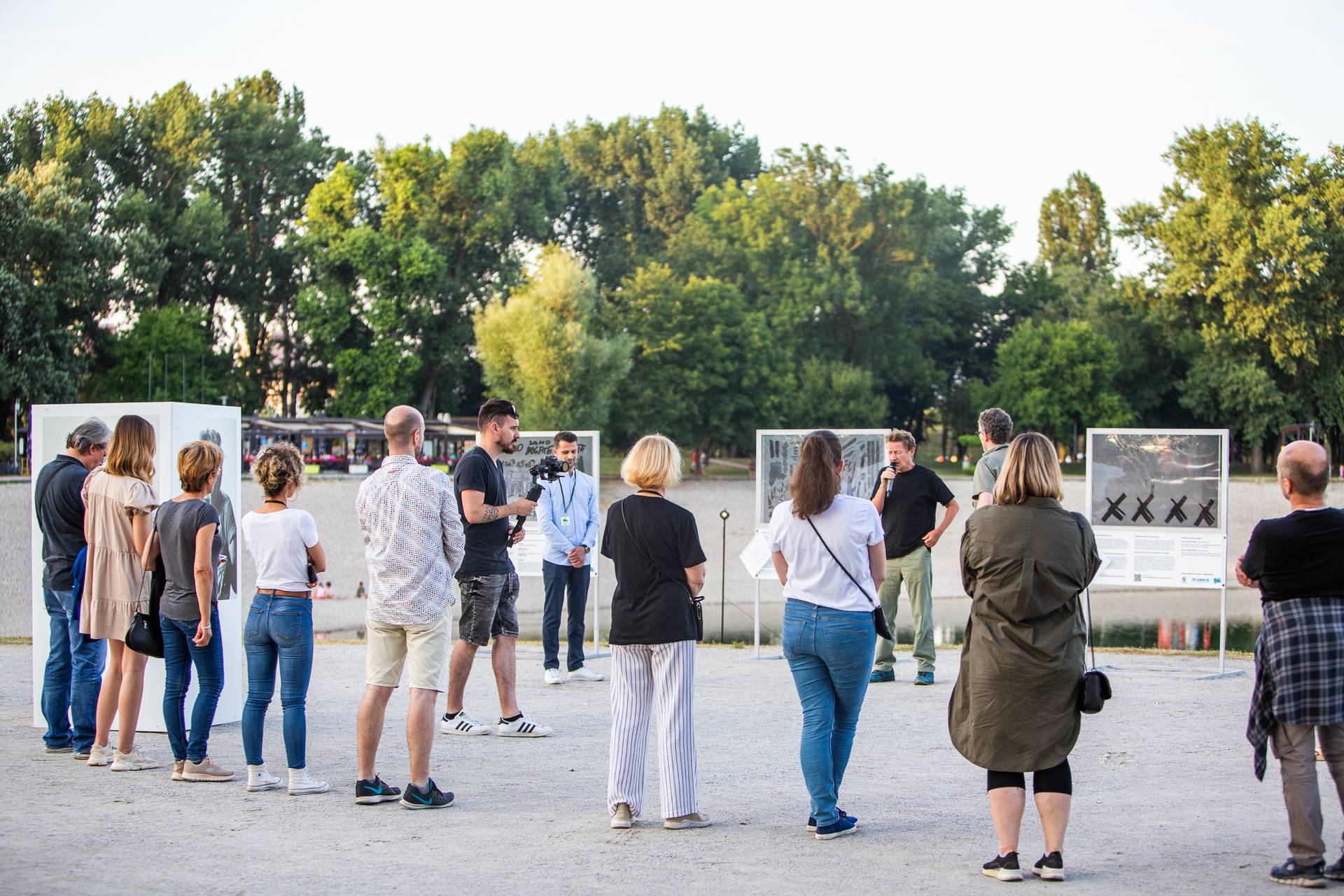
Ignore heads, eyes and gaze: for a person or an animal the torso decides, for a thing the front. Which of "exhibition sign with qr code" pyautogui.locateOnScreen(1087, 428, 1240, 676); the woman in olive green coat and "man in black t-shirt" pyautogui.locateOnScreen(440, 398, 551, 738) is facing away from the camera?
the woman in olive green coat

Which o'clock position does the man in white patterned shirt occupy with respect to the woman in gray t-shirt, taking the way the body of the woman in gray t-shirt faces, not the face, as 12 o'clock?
The man in white patterned shirt is roughly at 3 o'clock from the woman in gray t-shirt.

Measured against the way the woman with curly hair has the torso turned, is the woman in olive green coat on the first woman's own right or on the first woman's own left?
on the first woman's own right

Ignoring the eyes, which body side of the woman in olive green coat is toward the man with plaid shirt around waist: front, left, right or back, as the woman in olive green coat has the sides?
right

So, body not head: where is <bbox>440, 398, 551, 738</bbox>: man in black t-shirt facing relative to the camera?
to the viewer's right

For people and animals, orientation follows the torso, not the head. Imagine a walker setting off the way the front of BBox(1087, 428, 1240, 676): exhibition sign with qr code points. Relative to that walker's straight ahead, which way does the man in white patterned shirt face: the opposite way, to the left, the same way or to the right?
the opposite way

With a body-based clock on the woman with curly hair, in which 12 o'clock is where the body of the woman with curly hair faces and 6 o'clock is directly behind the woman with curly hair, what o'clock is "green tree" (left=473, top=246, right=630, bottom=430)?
The green tree is roughly at 11 o'clock from the woman with curly hair.

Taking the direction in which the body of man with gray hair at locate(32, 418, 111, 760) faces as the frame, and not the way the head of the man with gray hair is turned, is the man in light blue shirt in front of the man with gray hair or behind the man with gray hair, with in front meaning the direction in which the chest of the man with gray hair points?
in front

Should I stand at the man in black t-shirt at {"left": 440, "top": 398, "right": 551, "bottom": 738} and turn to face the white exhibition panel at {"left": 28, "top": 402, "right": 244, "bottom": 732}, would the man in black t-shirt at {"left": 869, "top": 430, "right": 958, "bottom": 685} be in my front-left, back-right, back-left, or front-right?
back-right

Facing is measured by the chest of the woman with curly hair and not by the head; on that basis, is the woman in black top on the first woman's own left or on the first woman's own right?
on the first woman's own right

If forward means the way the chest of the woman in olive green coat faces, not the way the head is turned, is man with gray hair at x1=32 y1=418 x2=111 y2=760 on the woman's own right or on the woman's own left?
on the woman's own left

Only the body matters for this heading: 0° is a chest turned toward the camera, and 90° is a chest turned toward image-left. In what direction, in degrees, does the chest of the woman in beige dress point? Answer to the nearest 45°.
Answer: approximately 225°
